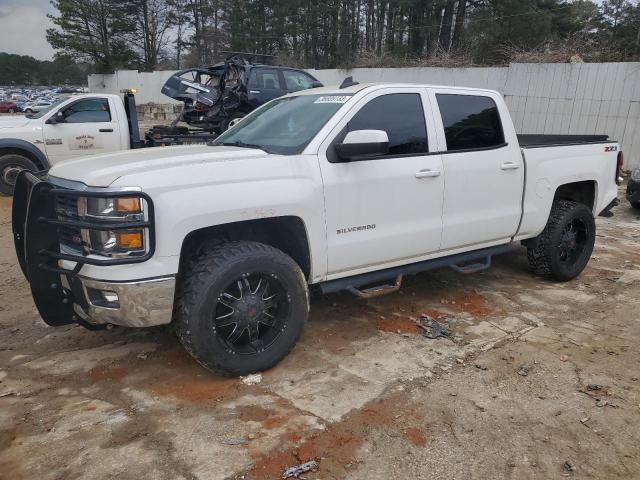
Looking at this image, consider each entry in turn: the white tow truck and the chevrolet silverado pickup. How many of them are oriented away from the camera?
0

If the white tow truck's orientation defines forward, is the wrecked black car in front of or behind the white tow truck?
behind

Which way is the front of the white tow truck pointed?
to the viewer's left

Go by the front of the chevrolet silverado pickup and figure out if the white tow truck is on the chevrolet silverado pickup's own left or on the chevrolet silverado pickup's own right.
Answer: on the chevrolet silverado pickup's own right

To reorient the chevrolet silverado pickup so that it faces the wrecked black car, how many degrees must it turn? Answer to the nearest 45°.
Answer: approximately 135° to its right

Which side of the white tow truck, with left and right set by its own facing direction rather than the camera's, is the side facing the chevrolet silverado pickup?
left

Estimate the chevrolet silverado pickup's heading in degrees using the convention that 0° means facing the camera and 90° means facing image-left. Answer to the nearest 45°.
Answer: approximately 45°
